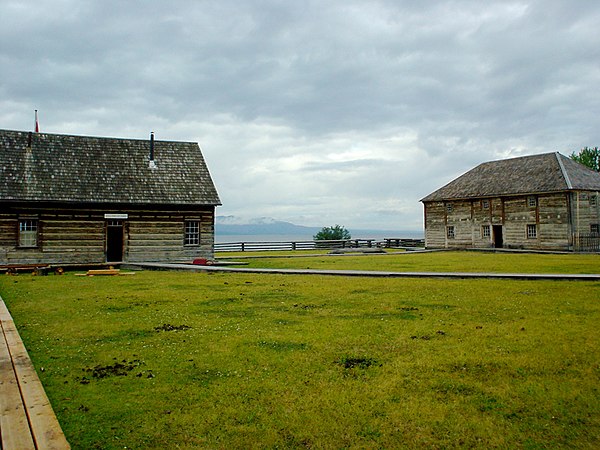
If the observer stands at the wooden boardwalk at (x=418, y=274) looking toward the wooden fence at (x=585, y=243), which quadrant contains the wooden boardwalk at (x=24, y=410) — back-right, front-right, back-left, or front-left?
back-right

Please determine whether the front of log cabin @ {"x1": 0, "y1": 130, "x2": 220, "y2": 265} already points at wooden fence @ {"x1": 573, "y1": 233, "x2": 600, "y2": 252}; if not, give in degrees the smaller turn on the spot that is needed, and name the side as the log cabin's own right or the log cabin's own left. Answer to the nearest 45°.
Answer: approximately 90° to the log cabin's own left

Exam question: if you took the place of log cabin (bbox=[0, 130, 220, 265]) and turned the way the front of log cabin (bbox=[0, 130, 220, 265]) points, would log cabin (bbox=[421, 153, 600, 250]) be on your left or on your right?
on your left

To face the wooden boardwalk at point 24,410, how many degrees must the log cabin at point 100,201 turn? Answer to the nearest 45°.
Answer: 0° — it already faces it

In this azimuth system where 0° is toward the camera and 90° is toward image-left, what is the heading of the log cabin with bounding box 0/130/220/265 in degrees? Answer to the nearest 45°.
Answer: approximately 0°
